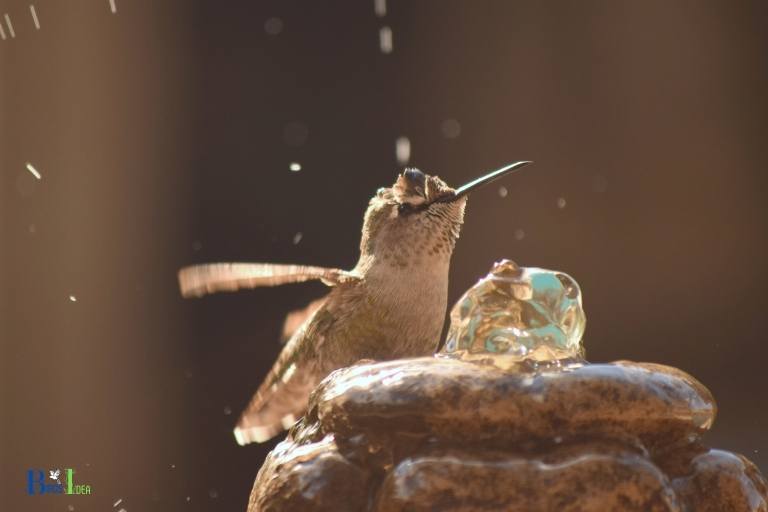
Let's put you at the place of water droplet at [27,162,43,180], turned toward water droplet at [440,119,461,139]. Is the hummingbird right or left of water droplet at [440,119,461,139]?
right

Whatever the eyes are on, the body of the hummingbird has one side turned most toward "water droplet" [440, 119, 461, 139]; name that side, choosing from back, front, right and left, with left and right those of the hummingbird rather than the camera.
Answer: left

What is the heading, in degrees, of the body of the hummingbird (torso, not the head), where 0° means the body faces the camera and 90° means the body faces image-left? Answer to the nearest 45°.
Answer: approximately 270°
